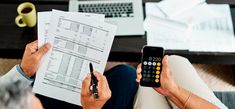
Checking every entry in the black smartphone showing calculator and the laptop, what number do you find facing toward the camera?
2

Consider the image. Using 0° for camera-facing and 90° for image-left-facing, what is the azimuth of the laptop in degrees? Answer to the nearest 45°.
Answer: approximately 0°
